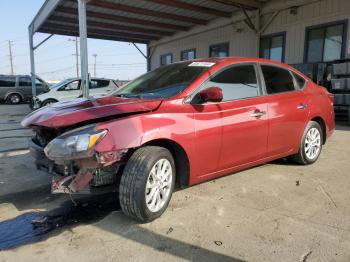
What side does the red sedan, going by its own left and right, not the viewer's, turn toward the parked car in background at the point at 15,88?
right

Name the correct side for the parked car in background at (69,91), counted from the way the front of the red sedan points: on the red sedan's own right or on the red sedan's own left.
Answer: on the red sedan's own right

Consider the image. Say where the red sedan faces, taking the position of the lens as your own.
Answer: facing the viewer and to the left of the viewer

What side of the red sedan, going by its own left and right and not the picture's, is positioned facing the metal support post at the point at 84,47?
right
